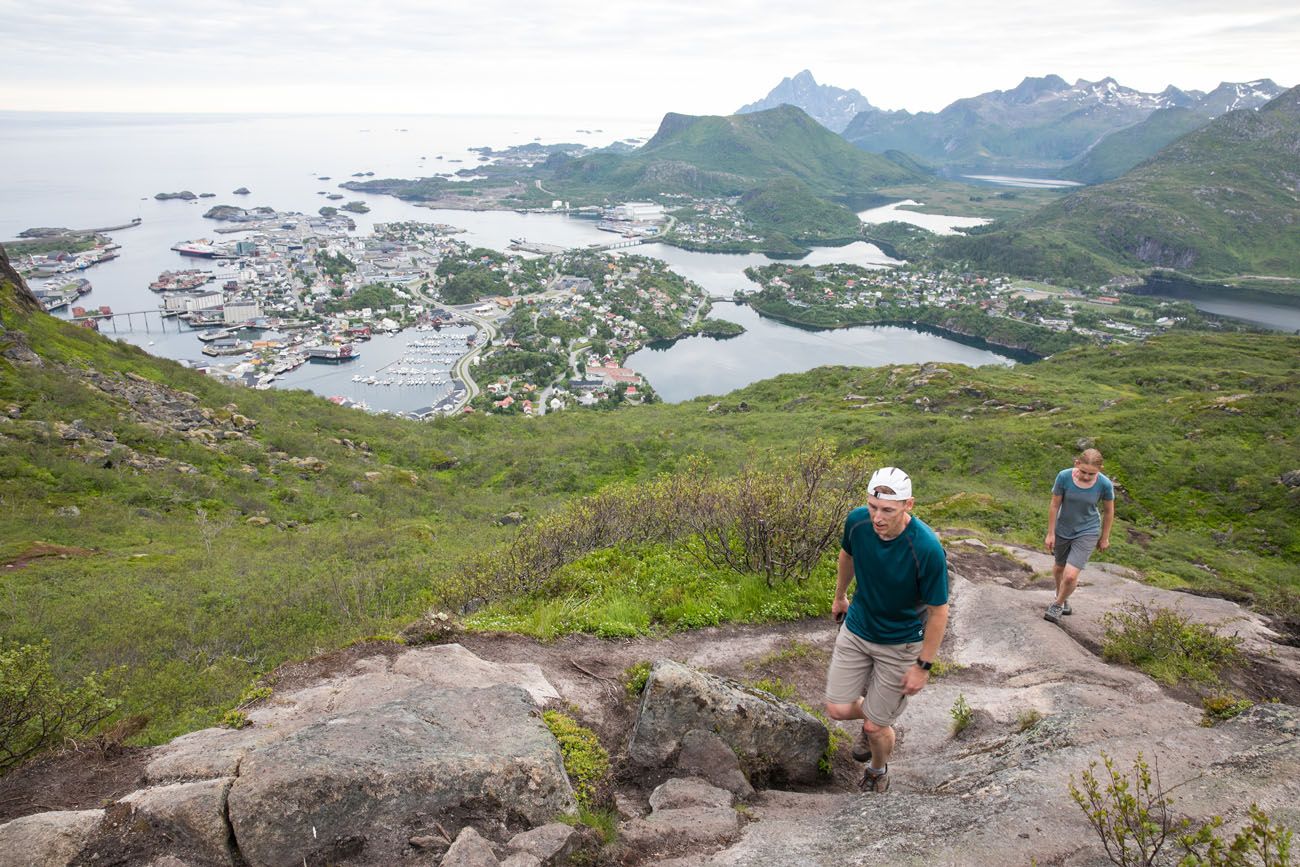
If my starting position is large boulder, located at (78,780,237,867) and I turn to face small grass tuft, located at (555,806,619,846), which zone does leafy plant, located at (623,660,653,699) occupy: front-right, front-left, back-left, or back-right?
front-left

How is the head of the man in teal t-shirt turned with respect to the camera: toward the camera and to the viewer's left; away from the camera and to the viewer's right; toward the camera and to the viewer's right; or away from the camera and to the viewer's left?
toward the camera and to the viewer's left

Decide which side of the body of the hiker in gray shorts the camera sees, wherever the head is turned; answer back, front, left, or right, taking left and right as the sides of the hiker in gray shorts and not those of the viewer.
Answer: front

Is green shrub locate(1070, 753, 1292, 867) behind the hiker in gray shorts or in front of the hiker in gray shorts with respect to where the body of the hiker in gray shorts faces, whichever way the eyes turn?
in front

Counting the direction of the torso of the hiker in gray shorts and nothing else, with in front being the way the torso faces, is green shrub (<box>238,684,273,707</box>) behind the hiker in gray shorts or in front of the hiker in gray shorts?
in front

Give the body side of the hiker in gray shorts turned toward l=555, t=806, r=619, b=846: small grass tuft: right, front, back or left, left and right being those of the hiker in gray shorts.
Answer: front

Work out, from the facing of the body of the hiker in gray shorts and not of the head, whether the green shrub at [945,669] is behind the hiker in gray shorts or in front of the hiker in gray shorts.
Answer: in front

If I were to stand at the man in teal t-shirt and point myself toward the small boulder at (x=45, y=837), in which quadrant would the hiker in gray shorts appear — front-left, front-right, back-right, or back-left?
back-right

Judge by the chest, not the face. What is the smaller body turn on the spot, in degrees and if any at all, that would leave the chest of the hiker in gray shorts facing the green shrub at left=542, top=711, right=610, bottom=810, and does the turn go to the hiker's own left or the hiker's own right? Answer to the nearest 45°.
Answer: approximately 45° to the hiker's own right
